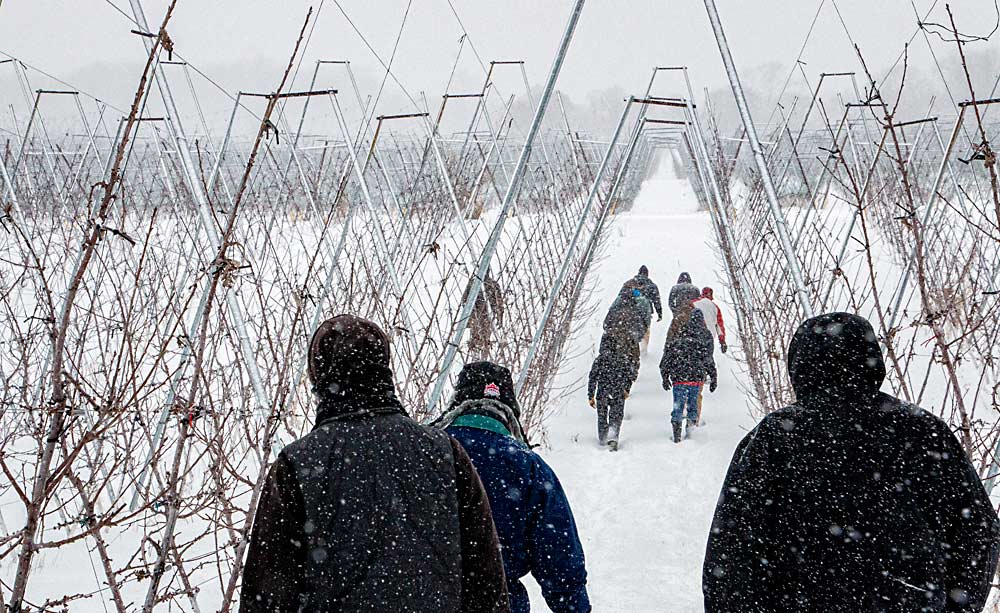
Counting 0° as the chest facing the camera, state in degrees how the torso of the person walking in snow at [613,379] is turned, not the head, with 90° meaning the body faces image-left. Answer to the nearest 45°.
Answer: approximately 180°

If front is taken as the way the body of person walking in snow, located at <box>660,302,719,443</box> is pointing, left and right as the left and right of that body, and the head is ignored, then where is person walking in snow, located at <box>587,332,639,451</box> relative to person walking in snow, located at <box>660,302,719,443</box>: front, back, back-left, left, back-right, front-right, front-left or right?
left

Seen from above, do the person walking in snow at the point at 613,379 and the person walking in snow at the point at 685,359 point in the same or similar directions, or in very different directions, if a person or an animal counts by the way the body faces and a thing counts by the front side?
same or similar directions

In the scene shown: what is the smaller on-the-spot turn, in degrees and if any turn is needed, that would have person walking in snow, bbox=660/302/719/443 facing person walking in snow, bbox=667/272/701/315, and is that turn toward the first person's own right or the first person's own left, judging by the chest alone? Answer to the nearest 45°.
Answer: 0° — they already face them

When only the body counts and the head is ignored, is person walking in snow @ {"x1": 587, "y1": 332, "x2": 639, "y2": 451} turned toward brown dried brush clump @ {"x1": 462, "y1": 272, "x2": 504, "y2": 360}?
no

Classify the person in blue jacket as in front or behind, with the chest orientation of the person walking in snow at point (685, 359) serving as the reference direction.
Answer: behind

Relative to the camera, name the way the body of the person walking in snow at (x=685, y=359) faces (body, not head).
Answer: away from the camera

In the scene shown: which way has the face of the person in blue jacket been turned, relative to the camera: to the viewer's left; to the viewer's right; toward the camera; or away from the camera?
away from the camera

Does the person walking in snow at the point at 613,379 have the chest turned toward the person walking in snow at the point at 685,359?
no

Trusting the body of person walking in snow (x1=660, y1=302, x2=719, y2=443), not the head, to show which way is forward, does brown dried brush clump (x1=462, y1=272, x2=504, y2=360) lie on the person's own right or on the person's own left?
on the person's own left

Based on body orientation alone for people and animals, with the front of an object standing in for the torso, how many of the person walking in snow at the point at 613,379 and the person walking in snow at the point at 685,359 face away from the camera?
2
